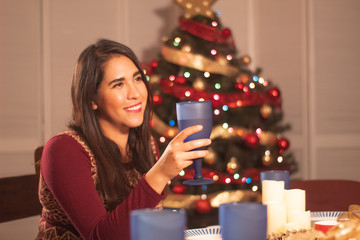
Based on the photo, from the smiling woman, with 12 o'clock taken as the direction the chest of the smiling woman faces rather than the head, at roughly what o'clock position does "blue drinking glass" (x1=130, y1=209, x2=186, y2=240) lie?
The blue drinking glass is roughly at 1 o'clock from the smiling woman.

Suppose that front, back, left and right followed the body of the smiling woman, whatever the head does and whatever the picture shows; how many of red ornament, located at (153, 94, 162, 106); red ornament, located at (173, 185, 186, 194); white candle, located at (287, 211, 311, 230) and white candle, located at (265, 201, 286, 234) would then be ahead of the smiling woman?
2

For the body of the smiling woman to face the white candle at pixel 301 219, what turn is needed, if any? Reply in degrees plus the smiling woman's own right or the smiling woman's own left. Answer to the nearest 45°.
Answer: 0° — they already face it

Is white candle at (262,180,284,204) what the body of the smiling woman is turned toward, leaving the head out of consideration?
yes

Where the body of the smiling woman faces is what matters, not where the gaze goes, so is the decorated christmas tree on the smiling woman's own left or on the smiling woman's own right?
on the smiling woman's own left

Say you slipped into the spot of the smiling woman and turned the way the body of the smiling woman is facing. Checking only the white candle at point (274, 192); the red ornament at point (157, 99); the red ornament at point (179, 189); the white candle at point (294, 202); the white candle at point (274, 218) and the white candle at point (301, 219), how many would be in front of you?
4

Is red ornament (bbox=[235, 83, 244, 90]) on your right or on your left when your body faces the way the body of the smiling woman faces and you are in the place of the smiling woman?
on your left

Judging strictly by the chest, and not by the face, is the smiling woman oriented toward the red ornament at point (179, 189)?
no

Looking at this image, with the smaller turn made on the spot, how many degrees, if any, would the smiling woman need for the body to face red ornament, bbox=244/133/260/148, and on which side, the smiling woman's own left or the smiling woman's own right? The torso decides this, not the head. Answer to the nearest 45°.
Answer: approximately 90° to the smiling woman's own left

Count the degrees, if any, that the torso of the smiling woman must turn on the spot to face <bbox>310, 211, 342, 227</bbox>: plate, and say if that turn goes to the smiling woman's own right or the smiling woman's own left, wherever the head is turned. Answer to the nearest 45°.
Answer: approximately 45° to the smiling woman's own left

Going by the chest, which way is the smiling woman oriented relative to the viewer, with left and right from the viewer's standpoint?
facing the viewer and to the right of the viewer

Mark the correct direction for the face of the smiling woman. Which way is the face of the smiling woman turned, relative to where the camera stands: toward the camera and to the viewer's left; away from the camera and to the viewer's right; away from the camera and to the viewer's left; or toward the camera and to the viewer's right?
toward the camera and to the viewer's right

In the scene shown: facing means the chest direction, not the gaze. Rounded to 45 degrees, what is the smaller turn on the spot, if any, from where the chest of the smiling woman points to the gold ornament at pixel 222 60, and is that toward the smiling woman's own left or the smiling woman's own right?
approximately 90° to the smiling woman's own left

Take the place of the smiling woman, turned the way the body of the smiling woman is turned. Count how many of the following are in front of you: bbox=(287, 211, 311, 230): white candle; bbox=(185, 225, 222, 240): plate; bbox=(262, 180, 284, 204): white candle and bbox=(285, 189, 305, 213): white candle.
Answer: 4

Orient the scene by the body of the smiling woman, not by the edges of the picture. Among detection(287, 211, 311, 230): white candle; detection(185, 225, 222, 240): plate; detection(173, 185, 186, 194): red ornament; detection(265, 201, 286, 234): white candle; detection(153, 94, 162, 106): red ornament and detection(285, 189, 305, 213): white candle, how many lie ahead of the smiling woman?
4

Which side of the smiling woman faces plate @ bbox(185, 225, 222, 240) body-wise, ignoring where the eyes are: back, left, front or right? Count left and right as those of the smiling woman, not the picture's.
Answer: front

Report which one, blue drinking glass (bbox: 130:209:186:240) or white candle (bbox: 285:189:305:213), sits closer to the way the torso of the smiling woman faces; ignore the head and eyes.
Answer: the white candle

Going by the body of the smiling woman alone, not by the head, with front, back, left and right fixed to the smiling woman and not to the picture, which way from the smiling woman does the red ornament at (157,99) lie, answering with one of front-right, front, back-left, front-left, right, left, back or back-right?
back-left

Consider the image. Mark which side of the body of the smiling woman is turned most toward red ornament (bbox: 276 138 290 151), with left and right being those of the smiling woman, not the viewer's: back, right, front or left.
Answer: left

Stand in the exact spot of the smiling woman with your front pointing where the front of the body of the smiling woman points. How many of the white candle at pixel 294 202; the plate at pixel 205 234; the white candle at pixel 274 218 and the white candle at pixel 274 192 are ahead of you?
4

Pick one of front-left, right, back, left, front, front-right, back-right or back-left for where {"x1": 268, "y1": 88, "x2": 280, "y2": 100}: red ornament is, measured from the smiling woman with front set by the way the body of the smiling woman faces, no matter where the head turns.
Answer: left
